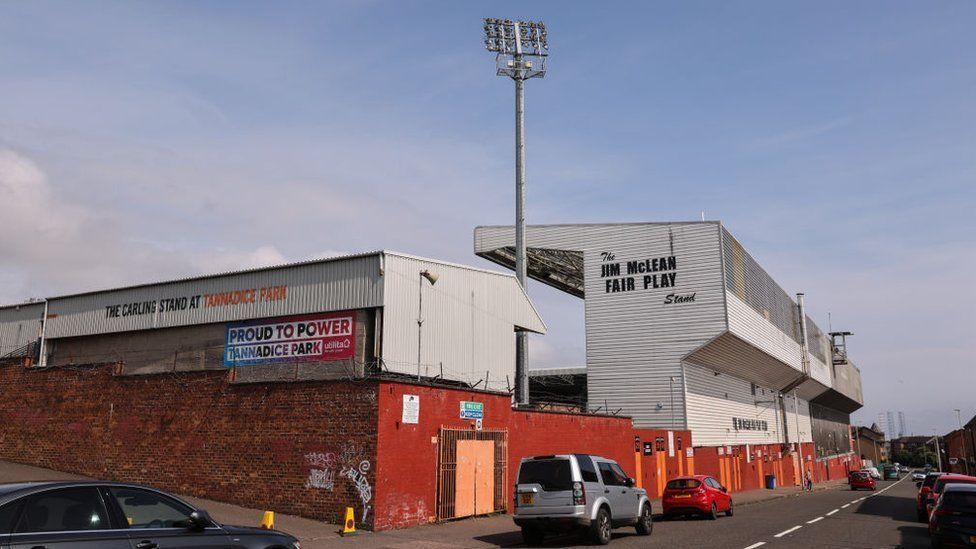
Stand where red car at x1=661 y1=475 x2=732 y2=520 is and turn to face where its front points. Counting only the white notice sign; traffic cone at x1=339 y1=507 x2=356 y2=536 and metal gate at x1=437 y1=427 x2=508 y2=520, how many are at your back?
3

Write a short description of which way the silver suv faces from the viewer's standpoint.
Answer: facing away from the viewer and to the right of the viewer

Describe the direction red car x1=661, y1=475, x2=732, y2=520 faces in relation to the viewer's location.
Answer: facing away from the viewer and to the right of the viewer

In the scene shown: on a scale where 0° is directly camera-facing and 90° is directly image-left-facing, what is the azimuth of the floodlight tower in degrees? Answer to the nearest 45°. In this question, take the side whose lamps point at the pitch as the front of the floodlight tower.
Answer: approximately 135°

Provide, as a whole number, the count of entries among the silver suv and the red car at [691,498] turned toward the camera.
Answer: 0

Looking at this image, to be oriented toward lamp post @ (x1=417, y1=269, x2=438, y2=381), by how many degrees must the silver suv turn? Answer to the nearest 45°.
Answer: approximately 90° to its left
